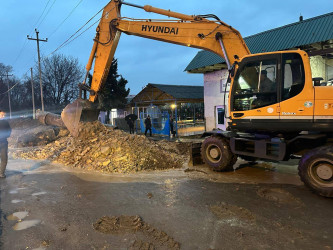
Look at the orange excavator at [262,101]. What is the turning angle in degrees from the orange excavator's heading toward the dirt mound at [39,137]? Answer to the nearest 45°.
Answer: approximately 45° to its right

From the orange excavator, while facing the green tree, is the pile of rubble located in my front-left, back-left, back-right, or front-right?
front-left

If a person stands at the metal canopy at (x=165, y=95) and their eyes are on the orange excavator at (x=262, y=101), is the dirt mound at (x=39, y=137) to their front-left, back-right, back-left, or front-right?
front-right

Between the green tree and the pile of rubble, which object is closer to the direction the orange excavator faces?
the pile of rubble

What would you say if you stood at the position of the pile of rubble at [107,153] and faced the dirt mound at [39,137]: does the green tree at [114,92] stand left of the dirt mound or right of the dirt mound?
right

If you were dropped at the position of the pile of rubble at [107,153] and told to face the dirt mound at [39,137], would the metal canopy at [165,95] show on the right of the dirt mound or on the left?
right

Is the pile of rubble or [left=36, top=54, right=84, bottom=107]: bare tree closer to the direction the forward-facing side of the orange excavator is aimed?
the pile of rubble

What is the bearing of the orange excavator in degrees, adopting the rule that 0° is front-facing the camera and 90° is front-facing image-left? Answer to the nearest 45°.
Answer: approximately 90°

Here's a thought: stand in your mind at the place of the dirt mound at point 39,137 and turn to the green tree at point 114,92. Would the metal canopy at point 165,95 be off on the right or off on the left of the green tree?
right

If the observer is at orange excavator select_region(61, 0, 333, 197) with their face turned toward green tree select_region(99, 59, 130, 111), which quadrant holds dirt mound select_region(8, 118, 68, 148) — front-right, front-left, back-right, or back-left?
front-left

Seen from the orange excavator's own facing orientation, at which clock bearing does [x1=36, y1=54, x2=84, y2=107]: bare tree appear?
The bare tree is roughly at 2 o'clock from the orange excavator.
